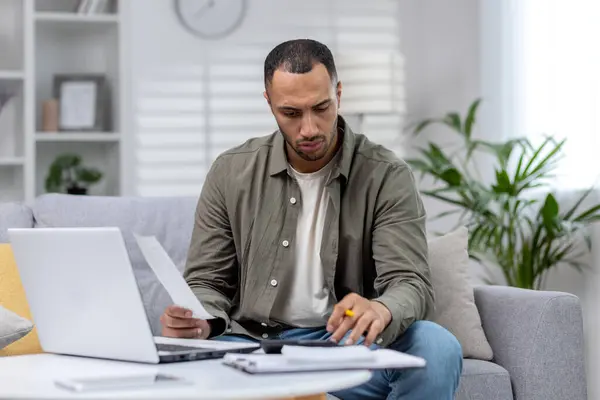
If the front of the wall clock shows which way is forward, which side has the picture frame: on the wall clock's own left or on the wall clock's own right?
on the wall clock's own right

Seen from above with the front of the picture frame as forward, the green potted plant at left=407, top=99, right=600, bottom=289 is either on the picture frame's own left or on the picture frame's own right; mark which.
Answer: on the picture frame's own left

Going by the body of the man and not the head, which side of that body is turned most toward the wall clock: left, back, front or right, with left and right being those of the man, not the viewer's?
back

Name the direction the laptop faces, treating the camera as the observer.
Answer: facing away from the viewer and to the right of the viewer

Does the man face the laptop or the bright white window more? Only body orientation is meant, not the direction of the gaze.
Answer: the laptop

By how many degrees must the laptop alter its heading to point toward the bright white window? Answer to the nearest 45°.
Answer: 0° — it already faces it

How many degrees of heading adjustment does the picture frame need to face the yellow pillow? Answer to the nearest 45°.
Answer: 0° — it already faces it

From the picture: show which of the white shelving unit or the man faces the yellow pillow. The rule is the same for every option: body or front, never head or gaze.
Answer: the white shelving unit

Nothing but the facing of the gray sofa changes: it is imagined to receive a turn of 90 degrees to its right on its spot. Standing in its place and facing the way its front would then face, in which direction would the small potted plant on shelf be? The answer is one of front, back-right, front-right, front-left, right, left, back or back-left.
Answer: front-right

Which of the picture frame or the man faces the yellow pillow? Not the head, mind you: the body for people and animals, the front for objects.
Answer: the picture frame
